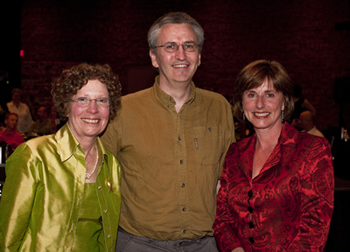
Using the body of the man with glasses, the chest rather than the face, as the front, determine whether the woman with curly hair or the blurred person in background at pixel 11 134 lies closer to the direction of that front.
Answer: the woman with curly hair

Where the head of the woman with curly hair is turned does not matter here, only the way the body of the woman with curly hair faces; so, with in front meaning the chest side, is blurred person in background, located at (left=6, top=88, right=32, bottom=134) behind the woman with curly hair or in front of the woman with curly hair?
behind

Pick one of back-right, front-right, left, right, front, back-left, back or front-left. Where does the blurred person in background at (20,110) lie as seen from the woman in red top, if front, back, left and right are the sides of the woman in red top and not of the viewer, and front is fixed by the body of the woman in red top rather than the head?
right

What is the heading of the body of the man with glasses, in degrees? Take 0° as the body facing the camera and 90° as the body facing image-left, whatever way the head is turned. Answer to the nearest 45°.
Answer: approximately 0°

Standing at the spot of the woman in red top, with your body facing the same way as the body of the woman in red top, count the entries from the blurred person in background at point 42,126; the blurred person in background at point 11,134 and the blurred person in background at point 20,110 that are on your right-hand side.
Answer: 3

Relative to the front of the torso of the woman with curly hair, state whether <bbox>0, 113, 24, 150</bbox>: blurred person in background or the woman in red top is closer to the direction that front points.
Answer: the woman in red top

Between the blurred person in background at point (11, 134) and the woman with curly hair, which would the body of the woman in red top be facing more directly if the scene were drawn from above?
the woman with curly hair

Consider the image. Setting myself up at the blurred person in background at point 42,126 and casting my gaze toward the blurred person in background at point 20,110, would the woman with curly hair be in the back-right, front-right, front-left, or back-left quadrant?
back-left

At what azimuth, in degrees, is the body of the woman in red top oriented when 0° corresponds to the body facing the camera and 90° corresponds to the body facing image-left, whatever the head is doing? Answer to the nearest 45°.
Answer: approximately 45°
